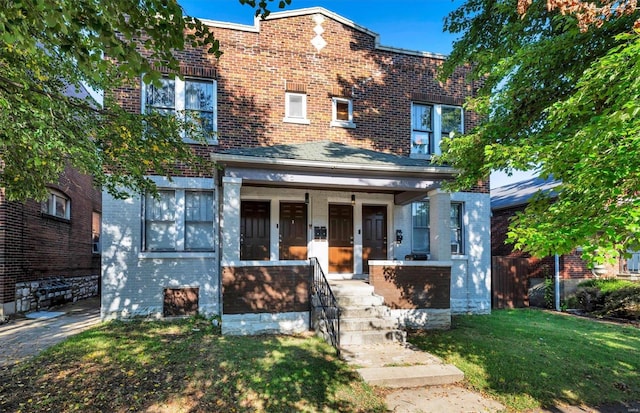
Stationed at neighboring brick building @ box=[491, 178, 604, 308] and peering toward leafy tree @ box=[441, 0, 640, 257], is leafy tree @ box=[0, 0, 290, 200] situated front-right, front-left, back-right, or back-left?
front-right

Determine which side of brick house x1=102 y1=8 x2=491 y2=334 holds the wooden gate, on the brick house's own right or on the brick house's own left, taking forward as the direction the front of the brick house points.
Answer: on the brick house's own left

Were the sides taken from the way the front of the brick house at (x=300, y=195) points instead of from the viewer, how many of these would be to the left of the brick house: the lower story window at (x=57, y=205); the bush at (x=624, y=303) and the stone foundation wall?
1

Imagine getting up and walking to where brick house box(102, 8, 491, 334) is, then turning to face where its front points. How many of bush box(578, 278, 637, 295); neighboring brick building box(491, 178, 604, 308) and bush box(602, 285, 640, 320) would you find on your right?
0

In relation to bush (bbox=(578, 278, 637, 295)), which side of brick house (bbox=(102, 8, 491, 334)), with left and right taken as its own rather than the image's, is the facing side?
left

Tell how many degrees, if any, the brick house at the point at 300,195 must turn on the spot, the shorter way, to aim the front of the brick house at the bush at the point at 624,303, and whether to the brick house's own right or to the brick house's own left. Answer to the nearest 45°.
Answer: approximately 90° to the brick house's own left

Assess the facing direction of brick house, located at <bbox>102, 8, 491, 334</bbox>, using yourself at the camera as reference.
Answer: facing the viewer

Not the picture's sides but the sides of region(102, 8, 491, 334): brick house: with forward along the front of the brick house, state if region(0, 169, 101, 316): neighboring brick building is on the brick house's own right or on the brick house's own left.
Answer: on the brick house's own right

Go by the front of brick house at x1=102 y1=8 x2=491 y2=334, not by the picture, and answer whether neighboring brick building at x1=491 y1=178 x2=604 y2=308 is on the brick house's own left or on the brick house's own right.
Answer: on the brick house's own left
